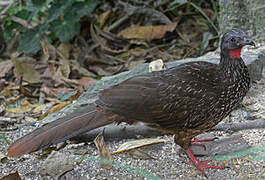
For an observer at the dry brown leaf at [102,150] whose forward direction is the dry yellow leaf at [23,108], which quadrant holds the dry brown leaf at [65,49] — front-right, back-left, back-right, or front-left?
front-right

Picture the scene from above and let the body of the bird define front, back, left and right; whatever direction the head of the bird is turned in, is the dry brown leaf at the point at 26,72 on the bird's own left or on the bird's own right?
on the bird's own left

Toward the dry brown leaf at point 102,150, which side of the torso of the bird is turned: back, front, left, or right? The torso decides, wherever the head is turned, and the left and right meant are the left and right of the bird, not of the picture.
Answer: back

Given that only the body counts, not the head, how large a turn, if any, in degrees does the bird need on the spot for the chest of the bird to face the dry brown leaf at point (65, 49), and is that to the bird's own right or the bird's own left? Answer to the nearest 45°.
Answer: approximately 90° to the bird's own left

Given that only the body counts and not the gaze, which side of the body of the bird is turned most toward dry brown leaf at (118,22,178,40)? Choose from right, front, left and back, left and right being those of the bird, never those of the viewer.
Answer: left

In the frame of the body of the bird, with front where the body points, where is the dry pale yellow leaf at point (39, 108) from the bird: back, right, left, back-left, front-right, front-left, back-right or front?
back-left

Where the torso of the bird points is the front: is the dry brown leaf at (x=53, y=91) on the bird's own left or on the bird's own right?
on the bird's own left

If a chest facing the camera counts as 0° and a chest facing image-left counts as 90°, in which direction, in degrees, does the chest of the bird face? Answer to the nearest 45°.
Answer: approximately 270°

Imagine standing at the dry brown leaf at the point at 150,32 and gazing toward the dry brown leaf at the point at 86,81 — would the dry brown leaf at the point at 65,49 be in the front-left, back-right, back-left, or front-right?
front-right

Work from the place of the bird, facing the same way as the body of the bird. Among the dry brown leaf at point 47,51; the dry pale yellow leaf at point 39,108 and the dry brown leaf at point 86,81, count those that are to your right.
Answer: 0

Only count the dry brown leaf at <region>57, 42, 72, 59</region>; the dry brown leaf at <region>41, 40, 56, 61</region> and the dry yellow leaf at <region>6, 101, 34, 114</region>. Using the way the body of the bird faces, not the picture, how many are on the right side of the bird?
0

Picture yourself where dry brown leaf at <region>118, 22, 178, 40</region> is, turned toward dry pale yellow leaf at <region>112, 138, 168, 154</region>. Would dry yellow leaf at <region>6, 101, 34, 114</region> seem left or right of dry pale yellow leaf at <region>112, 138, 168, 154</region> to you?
right

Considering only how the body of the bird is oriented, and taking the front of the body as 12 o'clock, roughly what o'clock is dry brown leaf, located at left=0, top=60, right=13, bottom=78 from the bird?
The dry brown leaf is roughly at 8 o'clock from the bird.

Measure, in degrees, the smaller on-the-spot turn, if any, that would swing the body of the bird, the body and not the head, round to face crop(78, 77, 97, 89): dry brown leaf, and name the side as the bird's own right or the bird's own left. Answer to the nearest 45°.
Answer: approximately 90° to the bird's own left

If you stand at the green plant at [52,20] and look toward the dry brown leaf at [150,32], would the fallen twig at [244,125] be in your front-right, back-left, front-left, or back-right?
front-right
